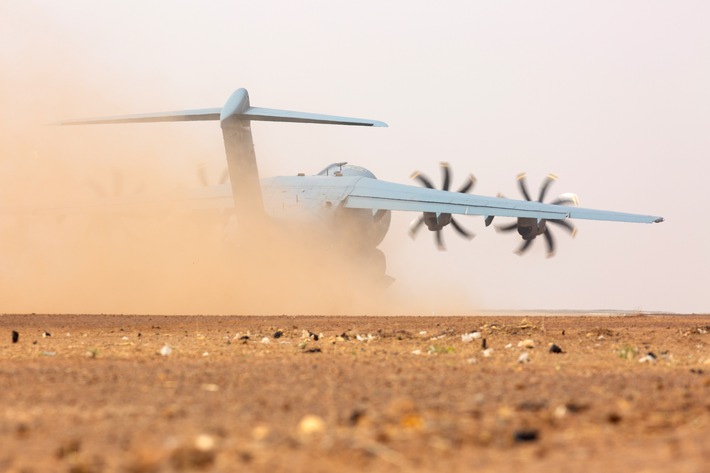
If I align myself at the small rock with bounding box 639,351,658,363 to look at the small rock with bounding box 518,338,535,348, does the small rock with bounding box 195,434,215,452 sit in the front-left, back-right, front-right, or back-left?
back-left

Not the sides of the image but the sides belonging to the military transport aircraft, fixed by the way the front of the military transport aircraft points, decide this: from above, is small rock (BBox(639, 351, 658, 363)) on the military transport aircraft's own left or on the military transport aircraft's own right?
on the military transport aircraft's own right

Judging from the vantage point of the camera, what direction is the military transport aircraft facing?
facing away from the viewer and to the right of the viewer

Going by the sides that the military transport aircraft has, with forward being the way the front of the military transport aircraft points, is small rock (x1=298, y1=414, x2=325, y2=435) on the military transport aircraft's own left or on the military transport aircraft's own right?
on the military transport aircraft's own right

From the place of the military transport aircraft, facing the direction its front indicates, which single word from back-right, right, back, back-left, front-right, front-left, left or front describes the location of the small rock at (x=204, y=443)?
back-right
